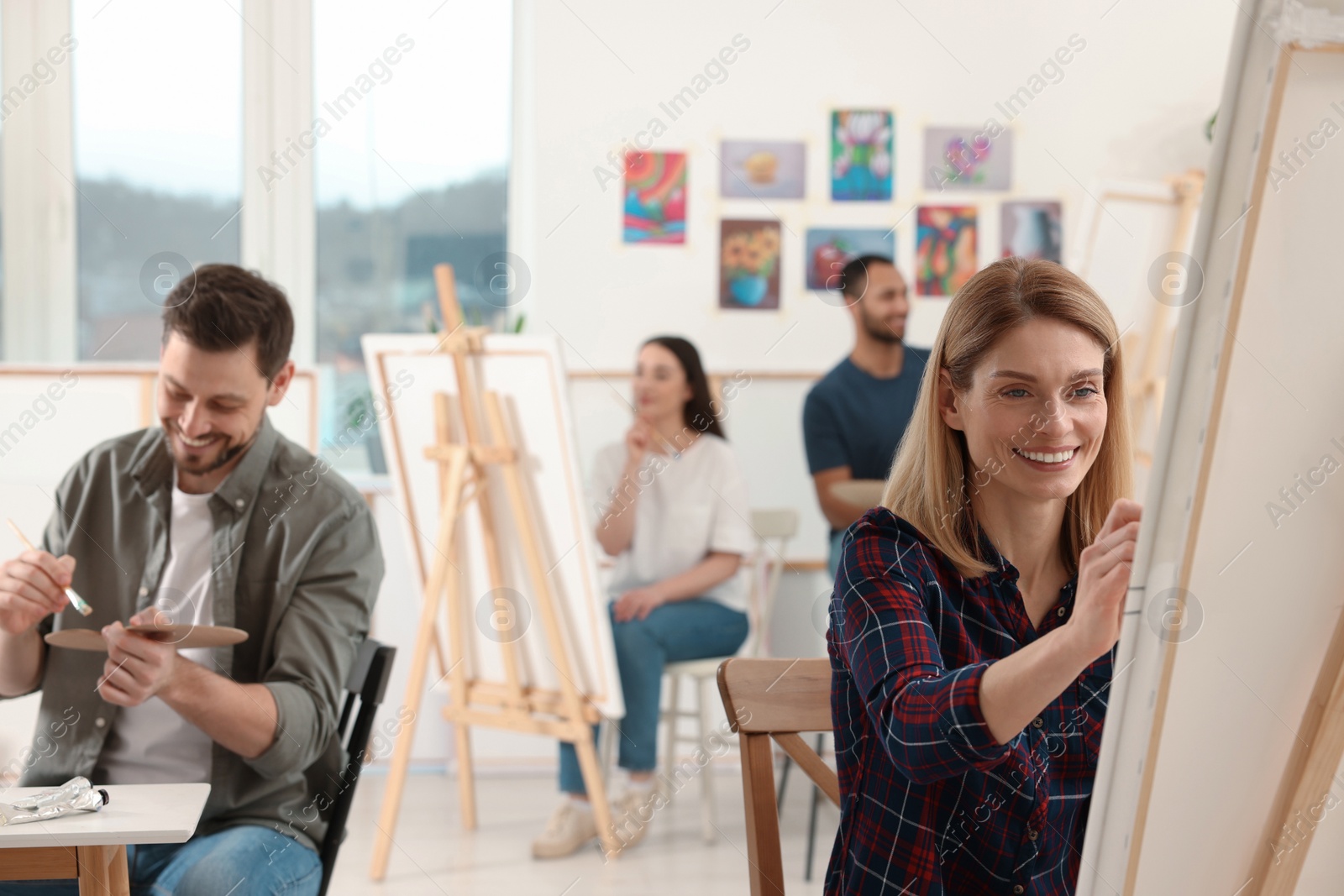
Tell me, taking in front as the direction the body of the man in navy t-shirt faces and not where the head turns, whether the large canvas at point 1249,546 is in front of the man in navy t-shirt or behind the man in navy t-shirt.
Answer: in front

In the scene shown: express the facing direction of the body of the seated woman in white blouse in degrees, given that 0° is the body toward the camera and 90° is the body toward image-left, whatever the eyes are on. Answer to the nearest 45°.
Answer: approximately 45°

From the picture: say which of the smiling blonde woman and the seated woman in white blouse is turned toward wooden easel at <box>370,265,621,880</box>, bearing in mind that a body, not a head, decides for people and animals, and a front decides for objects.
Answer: the seated woman in white blouse

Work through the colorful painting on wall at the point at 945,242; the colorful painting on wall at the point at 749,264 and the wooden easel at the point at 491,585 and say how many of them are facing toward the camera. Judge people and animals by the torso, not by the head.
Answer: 2

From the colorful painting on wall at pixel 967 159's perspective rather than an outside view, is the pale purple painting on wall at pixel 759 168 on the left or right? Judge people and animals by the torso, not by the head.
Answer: on its right

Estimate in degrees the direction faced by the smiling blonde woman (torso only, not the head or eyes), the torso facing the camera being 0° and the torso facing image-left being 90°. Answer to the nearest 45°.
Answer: approximately 315°

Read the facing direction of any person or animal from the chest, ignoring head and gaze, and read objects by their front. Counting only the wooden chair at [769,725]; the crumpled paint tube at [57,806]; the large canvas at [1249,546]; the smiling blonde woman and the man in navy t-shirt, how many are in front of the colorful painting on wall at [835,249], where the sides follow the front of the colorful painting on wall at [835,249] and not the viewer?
5

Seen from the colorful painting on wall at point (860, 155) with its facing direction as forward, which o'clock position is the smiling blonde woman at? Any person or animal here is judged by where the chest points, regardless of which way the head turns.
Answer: The smiling blonde woman is roughly at 12 o'clock from the colorful painting on wall.

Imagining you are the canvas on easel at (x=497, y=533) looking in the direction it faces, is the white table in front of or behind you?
behind
